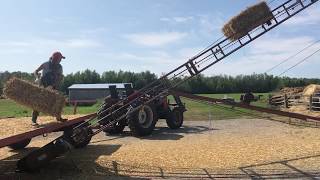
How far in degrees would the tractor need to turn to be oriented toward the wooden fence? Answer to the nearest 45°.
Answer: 0° — it already faces it

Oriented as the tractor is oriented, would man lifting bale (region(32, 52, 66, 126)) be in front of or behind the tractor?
behind

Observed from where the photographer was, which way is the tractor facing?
facing away from the viewer and to the right of the viewer
